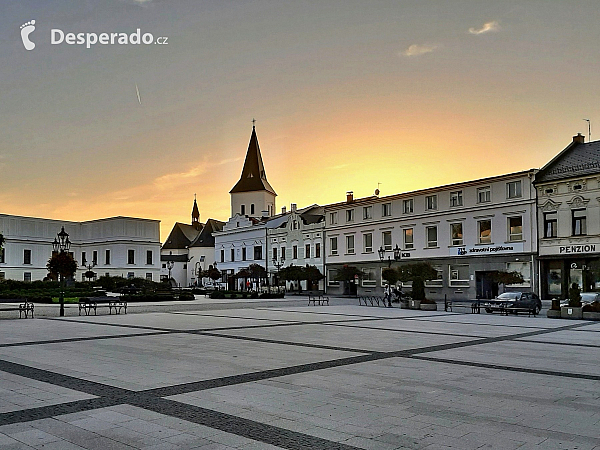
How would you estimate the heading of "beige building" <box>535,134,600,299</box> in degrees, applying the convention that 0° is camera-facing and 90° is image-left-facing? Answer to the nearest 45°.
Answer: approximately 45°

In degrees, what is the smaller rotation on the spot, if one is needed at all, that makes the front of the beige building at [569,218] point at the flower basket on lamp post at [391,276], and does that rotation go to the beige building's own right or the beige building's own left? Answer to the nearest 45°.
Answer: approximately 45° to the beige building's own right

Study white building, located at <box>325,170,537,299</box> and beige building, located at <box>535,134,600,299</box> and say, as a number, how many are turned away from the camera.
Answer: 0

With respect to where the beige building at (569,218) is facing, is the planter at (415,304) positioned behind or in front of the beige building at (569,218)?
in front

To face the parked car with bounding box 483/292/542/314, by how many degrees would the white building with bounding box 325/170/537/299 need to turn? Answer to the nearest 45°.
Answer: approximately 45° to its left

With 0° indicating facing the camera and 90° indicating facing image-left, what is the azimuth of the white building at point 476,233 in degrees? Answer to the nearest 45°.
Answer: approximately 45°

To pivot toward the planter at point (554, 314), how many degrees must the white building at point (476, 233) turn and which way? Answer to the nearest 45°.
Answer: approximately 45° to its left

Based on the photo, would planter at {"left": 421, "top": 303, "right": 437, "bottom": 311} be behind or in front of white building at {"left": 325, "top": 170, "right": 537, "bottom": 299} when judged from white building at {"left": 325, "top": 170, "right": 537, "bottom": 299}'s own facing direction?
in front

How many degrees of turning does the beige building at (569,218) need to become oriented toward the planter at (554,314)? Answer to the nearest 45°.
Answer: approximately 45° to its left

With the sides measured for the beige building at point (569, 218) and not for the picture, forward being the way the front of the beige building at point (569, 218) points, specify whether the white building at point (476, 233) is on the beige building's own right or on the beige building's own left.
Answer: on the beige building's own right

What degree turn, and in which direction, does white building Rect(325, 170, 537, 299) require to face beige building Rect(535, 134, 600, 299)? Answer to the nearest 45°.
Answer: approximately 90° to its left
